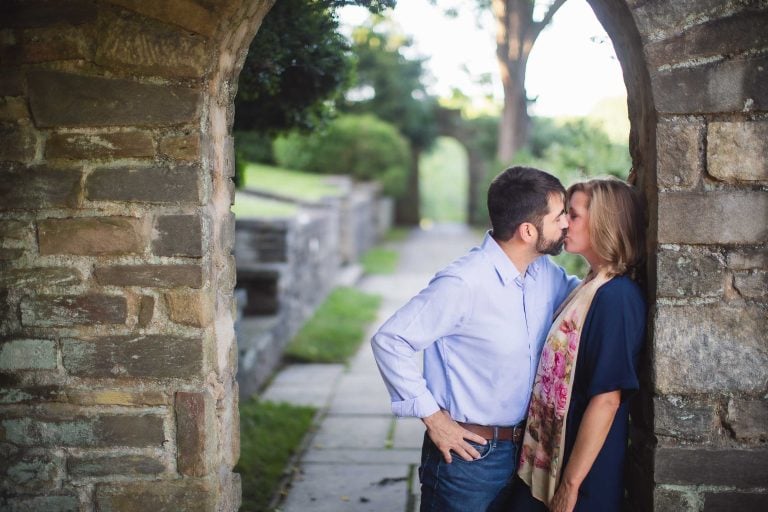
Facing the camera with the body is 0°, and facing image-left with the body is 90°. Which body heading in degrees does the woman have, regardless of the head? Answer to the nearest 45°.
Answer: approximately 90°

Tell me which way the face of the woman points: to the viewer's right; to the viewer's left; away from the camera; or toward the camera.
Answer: to the viewer's left

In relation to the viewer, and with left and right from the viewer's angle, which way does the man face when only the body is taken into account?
facing the viewer and to the right of the viewer

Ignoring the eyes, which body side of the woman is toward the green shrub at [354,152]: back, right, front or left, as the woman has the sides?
right

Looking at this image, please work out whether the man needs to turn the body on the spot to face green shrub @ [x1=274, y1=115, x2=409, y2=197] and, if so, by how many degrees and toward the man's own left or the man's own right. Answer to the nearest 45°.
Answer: approximately 135° to the man's own left

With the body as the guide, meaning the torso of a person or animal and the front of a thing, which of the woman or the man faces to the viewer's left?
the woman

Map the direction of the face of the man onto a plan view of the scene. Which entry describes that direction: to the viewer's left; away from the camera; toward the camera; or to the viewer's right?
to the viewer's right

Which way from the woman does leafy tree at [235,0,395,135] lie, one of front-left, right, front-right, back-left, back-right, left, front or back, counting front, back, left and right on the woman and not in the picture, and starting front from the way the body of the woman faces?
front-right

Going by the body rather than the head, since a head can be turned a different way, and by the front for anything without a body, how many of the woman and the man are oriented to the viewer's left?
1

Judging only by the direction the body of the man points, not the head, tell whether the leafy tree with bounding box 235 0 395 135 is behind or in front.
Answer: behind
